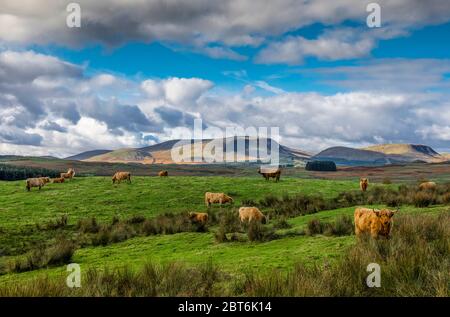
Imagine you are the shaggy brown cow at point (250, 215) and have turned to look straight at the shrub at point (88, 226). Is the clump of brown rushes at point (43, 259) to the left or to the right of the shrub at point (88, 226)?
left

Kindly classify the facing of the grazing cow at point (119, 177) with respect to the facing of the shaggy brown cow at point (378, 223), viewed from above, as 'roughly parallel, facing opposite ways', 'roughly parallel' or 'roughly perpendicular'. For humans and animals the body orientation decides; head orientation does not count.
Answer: roughly perpendicular

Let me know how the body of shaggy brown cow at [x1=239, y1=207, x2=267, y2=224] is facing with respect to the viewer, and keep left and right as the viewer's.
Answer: facing to the right of the viewer

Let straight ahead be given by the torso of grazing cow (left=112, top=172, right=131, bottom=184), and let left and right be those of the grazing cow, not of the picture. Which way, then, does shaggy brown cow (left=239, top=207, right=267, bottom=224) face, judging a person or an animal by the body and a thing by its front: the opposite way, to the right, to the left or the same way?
the opposite way
